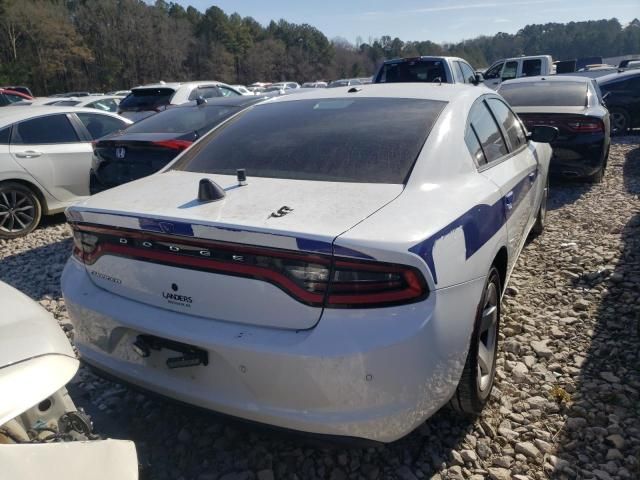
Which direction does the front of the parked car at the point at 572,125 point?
away from the camera

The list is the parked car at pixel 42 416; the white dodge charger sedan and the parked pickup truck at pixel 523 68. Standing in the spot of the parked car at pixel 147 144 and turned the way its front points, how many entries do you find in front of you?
1

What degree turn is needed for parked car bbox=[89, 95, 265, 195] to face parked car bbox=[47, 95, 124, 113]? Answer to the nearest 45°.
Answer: approximately 45° to its left

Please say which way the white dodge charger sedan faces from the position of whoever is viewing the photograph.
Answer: facing away from the viewer and to the right of the viewer

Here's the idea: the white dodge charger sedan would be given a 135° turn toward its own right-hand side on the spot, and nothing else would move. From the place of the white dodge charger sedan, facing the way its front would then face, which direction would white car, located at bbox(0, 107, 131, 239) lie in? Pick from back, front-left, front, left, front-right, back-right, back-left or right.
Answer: back-right

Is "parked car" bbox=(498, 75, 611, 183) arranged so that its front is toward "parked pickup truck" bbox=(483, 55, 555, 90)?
yes

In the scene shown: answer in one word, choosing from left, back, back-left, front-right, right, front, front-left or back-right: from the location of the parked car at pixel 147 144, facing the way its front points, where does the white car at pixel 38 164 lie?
left

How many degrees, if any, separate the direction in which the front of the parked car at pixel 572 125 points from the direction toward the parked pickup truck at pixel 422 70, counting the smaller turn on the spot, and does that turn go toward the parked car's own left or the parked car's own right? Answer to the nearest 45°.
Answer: approximately 45° to the parked car's own left

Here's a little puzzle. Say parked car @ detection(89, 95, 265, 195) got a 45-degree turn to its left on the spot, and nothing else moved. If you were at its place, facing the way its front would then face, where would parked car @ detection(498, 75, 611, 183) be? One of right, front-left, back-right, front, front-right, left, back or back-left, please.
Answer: right

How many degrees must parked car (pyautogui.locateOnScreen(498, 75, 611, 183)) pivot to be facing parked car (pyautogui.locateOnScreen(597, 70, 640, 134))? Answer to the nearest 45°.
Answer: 0° — it already faces it

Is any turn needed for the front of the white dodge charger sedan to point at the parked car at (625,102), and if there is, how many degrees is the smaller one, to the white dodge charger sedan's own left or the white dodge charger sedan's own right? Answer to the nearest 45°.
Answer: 0° — it already faces it

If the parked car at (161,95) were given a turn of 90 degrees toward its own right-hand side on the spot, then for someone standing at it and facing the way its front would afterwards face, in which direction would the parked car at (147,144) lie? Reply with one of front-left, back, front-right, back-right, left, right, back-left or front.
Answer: front-right

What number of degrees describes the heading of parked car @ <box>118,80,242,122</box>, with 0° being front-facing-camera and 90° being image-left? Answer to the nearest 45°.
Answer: approximately 225°

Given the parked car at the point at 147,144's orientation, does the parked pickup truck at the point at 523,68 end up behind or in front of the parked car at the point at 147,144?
in front
